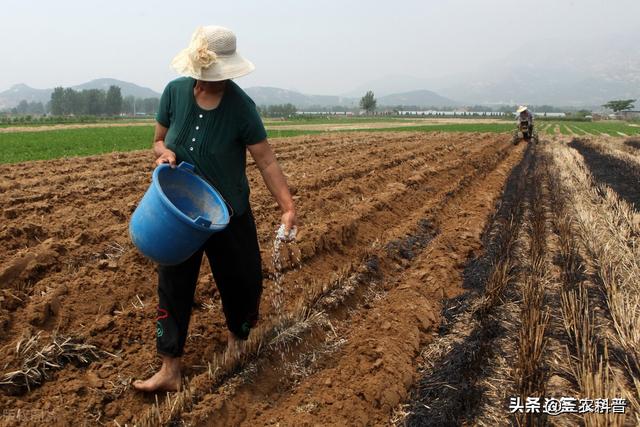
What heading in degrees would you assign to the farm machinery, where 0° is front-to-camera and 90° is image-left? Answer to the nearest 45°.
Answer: approximately 0°

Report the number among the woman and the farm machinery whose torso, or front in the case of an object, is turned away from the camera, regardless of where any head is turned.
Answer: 0

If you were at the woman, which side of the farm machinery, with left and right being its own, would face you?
front

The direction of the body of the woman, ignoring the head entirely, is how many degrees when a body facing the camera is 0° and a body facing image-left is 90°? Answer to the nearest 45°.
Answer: approximately 45°

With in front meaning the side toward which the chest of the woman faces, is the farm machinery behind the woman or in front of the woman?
behind
